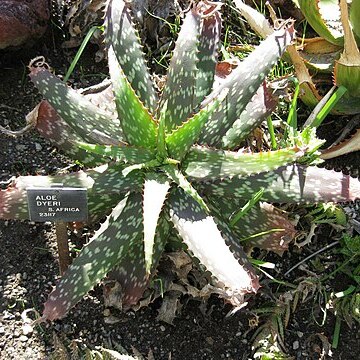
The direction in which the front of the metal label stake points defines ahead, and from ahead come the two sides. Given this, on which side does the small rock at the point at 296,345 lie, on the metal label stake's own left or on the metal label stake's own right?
on the metal label stake's own left

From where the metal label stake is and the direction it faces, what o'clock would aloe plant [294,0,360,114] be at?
The aloe plant is roughly at 8 o'clock from the metal label stake.

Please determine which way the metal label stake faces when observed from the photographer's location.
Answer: facing the viewer

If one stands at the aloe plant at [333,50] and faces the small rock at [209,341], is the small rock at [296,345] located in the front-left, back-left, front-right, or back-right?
front-left
